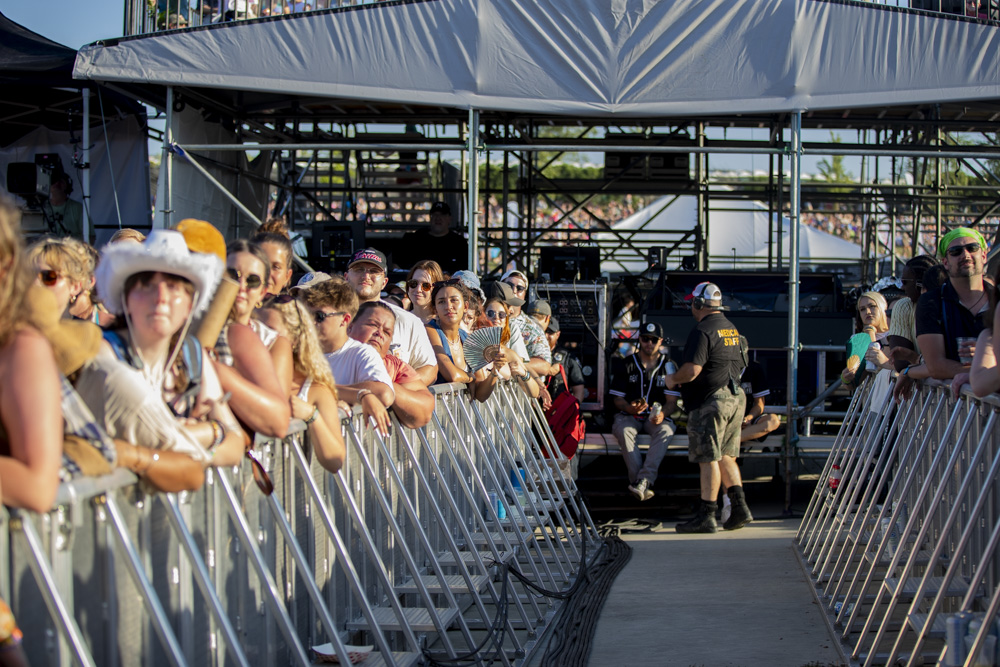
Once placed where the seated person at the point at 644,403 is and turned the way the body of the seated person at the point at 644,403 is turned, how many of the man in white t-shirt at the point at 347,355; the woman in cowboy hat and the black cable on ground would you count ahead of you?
3

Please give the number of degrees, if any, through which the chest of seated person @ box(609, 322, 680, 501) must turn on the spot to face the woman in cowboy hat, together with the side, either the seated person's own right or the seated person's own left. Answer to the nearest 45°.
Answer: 0° — they already face them

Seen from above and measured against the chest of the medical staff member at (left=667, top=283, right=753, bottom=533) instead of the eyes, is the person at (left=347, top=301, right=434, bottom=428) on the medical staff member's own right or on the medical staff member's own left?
on the medical staff member's own left

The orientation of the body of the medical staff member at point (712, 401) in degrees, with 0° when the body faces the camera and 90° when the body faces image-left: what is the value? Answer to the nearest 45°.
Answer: approximately 135°

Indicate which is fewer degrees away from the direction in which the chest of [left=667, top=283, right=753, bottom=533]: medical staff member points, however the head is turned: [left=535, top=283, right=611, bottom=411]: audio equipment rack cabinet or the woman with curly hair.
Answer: the audio equipment rack cabinet

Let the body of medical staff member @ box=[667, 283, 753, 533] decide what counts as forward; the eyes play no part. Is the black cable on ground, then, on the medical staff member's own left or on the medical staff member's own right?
on the medical staff member's own left

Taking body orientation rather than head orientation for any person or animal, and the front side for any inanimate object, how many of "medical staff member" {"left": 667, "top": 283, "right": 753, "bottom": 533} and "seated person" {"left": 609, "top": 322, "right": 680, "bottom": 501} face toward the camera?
1

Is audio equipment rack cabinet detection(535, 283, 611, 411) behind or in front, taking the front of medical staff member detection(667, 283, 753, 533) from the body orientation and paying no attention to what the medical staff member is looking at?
in front

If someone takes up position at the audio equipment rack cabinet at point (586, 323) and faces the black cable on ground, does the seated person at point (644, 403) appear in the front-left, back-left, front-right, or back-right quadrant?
front-left

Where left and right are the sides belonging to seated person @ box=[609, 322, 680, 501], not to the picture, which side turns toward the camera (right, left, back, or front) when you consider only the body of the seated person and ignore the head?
front

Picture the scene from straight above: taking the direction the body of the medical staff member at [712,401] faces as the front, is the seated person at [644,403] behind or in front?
in front

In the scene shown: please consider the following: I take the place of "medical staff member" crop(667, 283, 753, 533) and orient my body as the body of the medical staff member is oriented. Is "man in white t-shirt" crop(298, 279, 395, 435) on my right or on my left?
on my left
